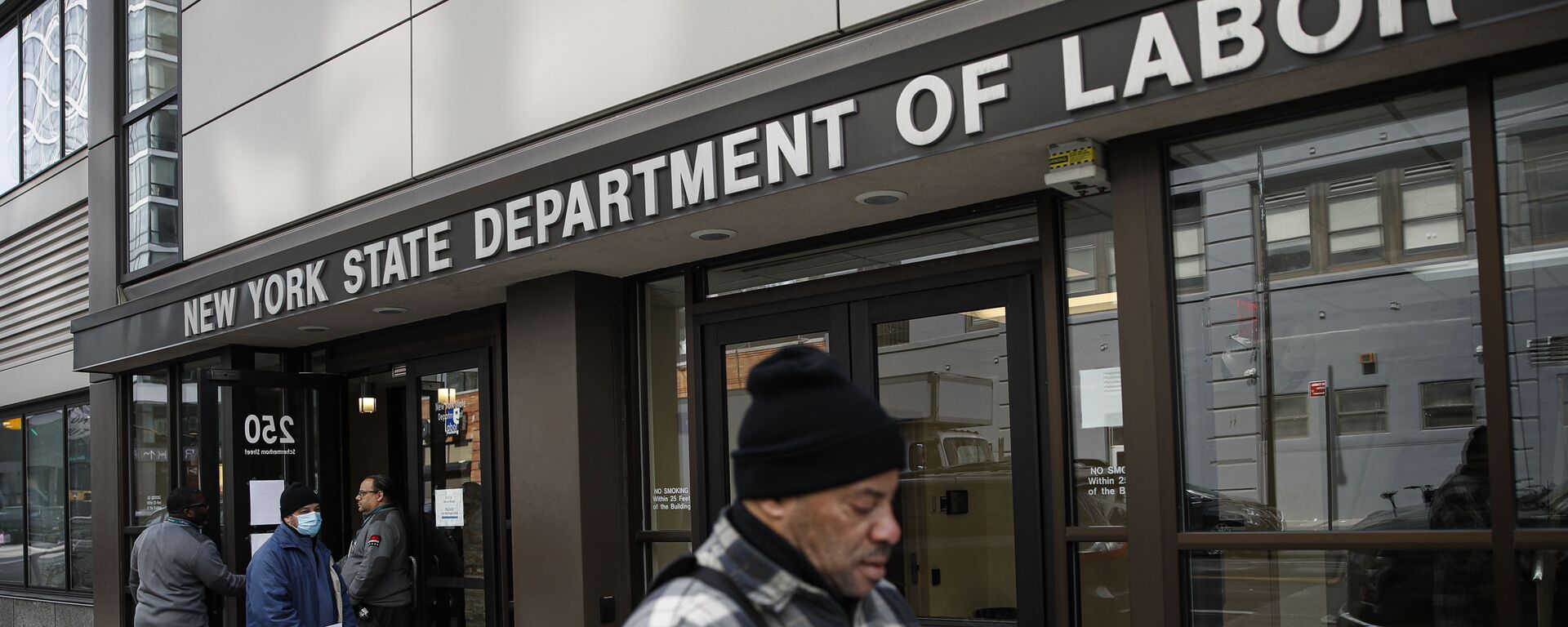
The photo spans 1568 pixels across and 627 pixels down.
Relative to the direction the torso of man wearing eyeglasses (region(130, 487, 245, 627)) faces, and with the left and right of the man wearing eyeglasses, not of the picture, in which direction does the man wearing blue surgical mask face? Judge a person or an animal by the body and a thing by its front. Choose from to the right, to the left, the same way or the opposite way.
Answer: to the right

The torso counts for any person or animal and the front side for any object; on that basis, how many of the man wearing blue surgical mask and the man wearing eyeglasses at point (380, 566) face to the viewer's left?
1

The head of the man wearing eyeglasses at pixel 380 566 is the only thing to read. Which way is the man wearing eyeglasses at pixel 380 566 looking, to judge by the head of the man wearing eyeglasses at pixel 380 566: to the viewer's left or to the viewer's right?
to the viewer's left

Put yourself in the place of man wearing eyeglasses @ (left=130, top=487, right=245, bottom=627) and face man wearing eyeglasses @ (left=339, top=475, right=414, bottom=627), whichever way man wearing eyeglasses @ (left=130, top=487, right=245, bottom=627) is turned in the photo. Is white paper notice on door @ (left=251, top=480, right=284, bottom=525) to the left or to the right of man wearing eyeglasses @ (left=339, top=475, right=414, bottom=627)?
left

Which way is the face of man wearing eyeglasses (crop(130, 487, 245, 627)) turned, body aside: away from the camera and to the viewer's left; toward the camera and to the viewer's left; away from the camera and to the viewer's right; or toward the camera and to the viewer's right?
away from the camera and to the viewer's right

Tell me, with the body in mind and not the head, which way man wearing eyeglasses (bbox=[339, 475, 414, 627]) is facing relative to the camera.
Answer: to the viewer's left

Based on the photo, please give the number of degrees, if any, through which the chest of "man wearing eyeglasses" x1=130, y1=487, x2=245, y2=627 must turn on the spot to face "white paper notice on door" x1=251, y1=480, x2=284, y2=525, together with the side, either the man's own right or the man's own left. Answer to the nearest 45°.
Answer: approximately 45° to the man's own right
